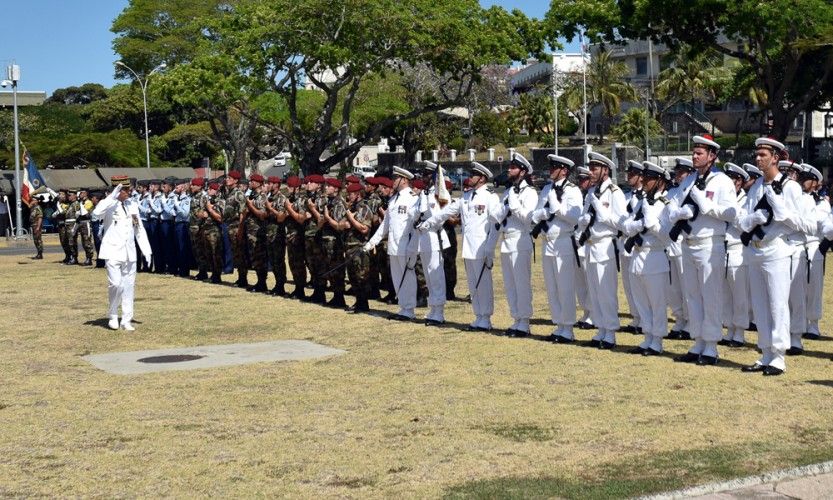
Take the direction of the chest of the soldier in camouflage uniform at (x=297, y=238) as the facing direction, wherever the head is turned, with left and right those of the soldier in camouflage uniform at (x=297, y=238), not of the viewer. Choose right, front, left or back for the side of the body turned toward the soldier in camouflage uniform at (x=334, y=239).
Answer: left

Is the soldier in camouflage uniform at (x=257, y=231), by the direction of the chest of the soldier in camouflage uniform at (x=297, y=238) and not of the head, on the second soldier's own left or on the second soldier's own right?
on the second soldier's own right

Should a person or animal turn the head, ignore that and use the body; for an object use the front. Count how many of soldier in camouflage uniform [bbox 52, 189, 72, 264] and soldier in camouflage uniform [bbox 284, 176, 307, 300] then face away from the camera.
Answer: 0

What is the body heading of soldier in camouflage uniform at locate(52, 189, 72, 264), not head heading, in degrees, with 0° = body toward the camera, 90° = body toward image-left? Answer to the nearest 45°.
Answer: approximately 45°

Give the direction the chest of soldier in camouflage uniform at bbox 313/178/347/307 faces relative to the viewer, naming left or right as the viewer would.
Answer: facing the viewer and to the left of the viewer

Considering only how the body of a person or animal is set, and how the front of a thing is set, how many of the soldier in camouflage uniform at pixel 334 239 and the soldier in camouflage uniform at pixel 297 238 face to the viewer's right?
0

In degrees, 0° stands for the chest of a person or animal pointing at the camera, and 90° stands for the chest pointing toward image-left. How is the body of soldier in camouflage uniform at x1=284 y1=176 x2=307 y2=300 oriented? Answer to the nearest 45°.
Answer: approximately 45°

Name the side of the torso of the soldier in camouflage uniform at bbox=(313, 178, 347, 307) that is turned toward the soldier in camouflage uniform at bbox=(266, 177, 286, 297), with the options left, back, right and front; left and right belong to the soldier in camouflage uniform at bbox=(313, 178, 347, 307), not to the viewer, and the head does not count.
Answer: right

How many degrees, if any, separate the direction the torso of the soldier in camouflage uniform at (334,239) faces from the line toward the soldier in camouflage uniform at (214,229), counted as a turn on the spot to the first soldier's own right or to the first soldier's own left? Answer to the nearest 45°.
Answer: approximately 90° to the first soldier's own right
